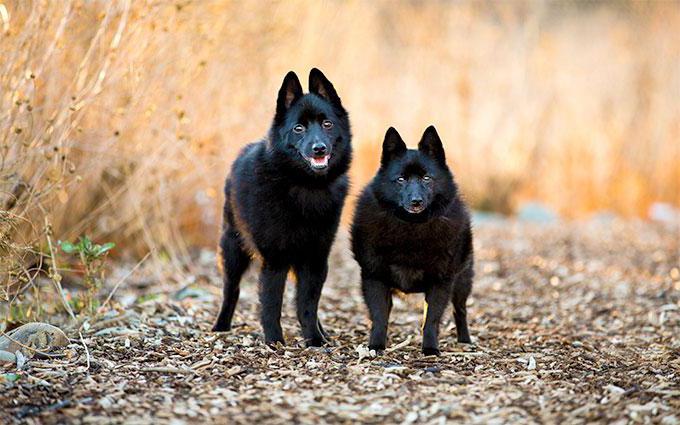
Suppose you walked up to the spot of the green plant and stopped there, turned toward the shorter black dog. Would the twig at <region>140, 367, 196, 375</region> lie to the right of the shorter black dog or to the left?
right

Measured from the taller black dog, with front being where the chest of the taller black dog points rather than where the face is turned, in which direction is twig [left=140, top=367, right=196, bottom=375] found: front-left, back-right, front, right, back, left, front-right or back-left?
right

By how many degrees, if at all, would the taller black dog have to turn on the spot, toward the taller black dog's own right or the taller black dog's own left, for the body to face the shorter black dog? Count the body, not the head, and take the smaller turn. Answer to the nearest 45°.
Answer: approximately 45° to the taller black dog's own left

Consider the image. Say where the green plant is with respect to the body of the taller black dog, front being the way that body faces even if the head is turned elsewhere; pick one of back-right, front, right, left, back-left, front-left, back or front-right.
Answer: back-right

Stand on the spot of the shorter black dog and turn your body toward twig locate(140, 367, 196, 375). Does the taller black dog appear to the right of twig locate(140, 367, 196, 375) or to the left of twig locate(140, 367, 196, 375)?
right

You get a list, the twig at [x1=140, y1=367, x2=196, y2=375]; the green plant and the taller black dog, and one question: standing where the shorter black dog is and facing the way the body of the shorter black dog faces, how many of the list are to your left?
0

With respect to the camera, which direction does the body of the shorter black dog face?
toward the camera

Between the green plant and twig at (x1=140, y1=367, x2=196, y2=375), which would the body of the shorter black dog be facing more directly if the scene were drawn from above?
the twig

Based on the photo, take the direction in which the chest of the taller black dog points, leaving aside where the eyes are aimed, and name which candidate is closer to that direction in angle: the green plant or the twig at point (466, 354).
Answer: the twig

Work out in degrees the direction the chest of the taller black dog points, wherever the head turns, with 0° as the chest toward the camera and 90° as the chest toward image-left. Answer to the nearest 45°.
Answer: approximately 315°

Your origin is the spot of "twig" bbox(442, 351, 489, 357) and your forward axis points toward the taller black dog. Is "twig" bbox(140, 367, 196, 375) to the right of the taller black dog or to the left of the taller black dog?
left

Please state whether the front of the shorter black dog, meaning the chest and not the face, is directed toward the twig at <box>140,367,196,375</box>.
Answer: no

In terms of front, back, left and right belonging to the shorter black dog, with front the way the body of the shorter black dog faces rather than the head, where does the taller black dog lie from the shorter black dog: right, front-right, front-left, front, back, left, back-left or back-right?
right

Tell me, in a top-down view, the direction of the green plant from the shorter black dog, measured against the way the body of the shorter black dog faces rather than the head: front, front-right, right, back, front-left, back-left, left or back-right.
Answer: right

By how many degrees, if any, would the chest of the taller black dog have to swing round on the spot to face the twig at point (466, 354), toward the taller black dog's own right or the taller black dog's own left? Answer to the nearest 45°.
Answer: approximately 45° to the taller black dog's own left

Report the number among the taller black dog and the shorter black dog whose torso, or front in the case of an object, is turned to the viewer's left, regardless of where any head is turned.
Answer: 0
